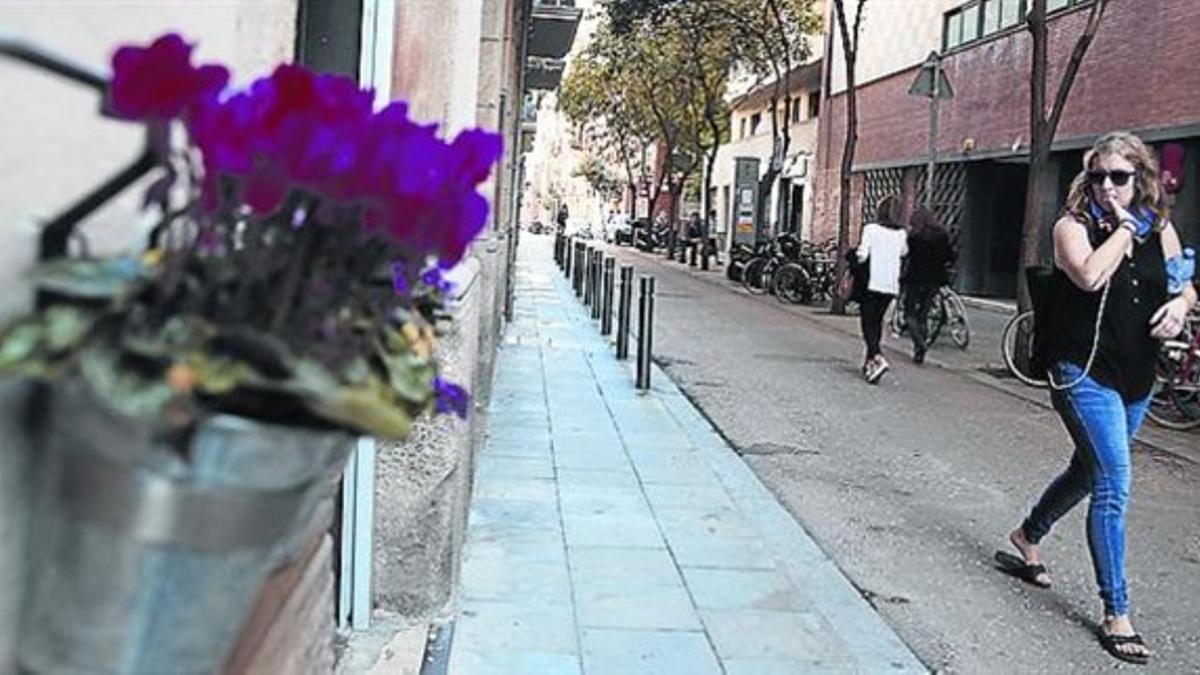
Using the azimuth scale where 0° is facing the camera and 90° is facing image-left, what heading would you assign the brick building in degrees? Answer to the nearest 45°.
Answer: approximately 45°

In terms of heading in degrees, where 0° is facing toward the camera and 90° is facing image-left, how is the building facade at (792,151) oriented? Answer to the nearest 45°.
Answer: approximately 45°

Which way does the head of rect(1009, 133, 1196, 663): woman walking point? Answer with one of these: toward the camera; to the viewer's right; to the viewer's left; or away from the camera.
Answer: toward the camera

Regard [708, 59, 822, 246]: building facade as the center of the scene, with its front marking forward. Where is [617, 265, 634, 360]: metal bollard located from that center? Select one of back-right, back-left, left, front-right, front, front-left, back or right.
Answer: front-left

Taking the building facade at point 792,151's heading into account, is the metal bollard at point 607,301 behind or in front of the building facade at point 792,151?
in front

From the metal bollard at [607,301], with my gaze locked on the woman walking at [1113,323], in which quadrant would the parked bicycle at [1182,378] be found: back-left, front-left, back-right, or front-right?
front-left

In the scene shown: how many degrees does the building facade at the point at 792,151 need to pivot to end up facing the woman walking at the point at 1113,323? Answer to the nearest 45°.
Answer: approximately 45° to its left

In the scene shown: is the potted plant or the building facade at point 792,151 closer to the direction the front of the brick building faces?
the potted plant

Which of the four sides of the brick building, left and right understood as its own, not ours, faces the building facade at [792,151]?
right

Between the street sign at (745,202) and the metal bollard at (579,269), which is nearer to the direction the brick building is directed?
the metal bollard

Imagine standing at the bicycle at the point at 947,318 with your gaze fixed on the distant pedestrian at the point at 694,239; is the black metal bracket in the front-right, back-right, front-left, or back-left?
back-left

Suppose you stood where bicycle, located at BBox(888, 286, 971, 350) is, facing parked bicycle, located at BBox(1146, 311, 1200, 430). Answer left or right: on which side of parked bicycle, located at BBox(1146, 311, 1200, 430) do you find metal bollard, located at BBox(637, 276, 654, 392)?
right

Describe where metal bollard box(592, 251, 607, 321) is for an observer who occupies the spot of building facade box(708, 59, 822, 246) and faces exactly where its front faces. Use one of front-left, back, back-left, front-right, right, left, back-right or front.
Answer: front-left

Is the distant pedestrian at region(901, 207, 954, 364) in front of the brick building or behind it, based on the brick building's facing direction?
in front

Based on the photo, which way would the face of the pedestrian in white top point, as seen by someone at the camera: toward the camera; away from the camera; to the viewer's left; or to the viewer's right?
away from the camera

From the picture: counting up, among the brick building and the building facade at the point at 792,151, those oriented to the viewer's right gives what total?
0

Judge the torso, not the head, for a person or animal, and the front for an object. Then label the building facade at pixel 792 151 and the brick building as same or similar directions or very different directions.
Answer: same or similar directions
